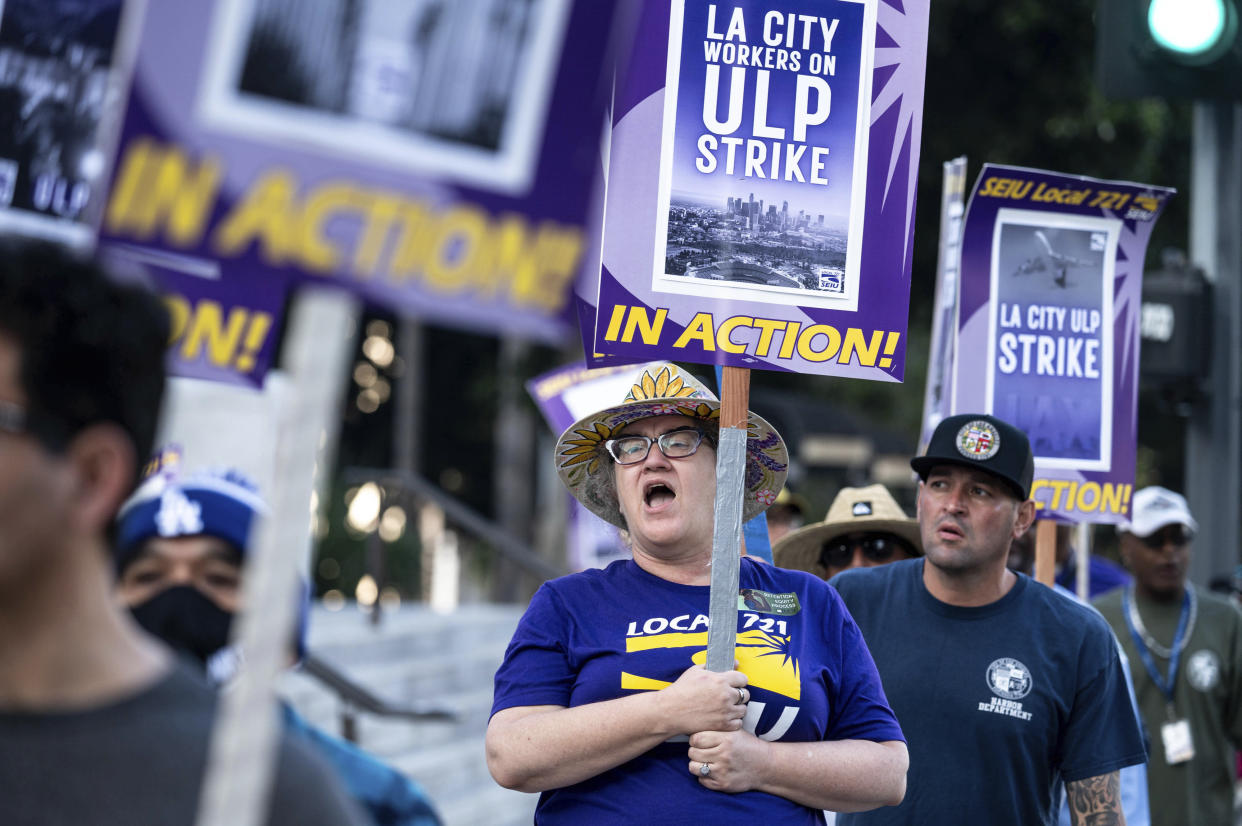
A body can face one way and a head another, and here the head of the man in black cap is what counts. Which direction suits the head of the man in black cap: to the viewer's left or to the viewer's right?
to the viewer's left

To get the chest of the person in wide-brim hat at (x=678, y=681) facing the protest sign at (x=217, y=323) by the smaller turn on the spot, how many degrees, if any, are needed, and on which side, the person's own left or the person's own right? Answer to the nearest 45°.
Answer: approximately 45° to the person's own right

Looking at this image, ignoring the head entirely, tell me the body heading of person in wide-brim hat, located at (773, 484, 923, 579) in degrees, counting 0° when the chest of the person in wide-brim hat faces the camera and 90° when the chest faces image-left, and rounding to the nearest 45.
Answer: approximately 0°
